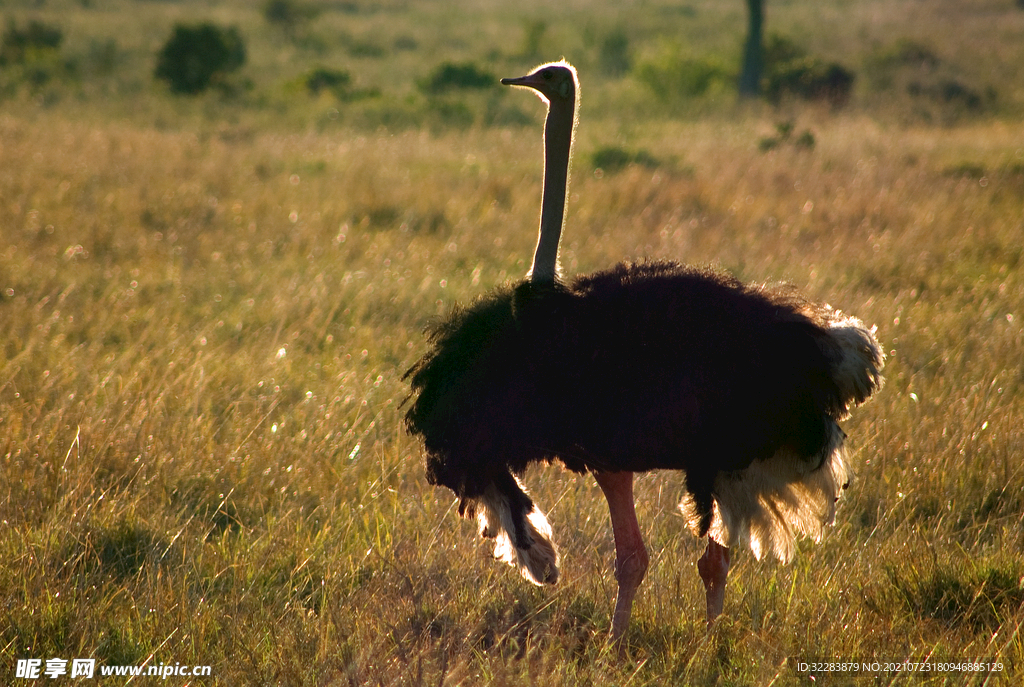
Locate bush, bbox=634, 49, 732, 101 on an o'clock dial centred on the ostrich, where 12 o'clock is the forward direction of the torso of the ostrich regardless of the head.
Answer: The bush is roughly at 3 o'clock from the ostrich.

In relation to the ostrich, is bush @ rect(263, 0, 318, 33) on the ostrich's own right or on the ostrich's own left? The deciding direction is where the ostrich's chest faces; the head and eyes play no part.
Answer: on the ostrich's own right

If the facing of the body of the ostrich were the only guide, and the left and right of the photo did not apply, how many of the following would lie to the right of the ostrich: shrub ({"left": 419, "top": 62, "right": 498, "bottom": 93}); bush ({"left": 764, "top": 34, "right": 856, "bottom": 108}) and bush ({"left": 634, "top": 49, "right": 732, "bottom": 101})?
3

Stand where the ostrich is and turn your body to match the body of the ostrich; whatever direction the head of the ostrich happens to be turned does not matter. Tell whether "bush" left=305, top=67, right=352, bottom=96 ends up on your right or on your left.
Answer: on your right

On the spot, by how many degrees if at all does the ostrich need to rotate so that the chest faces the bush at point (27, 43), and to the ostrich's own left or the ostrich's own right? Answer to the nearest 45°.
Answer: approximately 45° to the ostrich's own right

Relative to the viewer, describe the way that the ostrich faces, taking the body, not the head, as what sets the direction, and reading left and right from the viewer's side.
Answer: facing to the left of the viewer

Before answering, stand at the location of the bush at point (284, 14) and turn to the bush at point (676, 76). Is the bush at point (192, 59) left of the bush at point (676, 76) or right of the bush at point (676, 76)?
right
